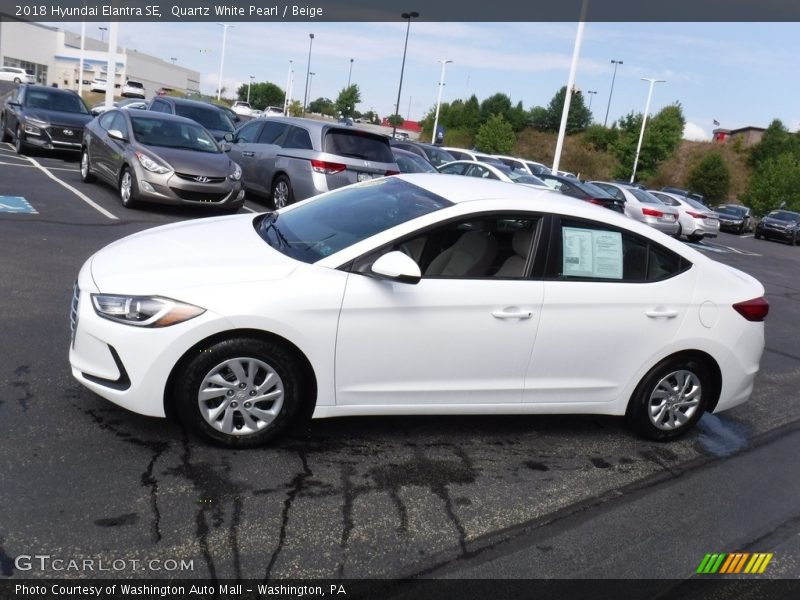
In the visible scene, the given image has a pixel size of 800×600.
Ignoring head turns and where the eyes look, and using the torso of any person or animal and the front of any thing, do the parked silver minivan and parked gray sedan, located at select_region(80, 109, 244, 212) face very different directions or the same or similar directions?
very different directions

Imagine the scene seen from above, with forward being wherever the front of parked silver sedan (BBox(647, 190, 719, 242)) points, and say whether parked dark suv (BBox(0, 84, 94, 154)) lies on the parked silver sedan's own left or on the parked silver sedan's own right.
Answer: on the parked silver sedan's own left

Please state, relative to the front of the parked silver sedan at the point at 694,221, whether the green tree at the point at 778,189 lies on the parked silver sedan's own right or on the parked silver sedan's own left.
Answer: on the parked silver sedan's own right

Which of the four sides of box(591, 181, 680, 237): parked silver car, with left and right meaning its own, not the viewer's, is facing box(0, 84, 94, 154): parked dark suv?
left

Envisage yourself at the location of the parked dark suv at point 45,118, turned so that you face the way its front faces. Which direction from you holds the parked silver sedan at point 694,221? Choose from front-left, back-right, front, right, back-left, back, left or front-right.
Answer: front-left

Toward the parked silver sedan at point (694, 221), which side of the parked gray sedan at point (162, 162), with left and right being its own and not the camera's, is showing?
left

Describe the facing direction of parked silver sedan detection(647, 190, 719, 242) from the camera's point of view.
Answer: facing away from the viewer and to the left of the viewer

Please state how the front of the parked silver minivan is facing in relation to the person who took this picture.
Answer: facing away from the viewer and to the left of the viewer

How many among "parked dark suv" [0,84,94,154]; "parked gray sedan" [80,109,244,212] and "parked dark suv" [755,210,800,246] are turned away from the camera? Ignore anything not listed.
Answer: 0

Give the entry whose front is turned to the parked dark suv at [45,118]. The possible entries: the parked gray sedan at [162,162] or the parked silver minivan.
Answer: the parked silver minivan

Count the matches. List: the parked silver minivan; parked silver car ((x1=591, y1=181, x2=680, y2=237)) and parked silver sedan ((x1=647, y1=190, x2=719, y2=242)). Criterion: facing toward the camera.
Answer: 0

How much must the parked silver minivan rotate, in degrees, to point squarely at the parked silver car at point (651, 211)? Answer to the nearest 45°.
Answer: approximately 90° to its right

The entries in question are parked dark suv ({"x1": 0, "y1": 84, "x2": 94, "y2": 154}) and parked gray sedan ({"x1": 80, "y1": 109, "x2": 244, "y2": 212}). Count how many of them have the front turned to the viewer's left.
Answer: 0

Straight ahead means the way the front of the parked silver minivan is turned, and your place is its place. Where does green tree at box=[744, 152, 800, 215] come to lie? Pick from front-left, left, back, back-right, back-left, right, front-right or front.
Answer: right
